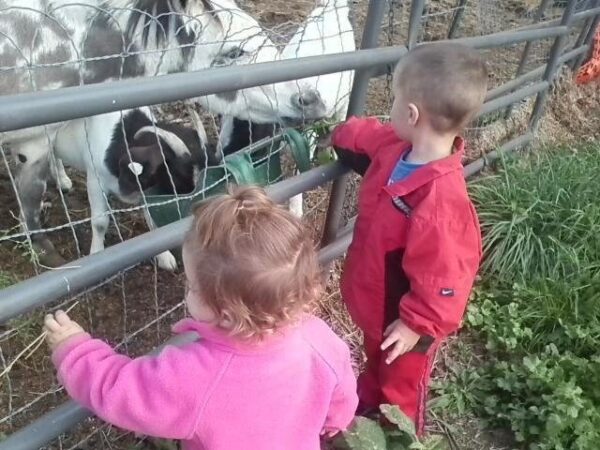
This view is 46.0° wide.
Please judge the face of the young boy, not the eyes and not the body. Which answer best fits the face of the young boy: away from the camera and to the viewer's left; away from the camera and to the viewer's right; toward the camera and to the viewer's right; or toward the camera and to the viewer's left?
away from the camera and to the viewer's left

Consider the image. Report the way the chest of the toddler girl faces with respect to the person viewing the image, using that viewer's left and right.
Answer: facing away from the viewer and to the left of the viewer

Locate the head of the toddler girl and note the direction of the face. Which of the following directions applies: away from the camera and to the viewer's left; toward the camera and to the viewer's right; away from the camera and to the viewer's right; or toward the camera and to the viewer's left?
away from the camera and to the viewer's left

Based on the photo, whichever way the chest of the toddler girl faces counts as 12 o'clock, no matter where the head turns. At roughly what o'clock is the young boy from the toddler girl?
The young boy is roughly at 3 o'clock from the toddler girl.

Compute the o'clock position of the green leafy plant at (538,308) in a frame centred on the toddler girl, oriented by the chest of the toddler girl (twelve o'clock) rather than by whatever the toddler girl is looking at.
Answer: The green leafy plant is roughly at 3 o'clock from the toddler girl.

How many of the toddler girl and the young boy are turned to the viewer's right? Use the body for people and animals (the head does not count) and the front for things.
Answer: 0

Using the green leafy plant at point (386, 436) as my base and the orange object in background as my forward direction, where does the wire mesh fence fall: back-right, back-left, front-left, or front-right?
front-left

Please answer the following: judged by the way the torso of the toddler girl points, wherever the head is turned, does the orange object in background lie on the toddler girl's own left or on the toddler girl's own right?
on the toddler girl's own right

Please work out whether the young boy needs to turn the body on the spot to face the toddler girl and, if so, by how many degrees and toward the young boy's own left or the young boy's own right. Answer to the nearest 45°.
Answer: approximately 45° to the young boy's own left

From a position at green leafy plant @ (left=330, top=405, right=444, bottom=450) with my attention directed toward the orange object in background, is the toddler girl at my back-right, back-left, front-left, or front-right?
back-left

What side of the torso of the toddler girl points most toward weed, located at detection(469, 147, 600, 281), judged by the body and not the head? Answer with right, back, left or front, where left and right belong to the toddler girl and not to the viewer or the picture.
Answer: right
